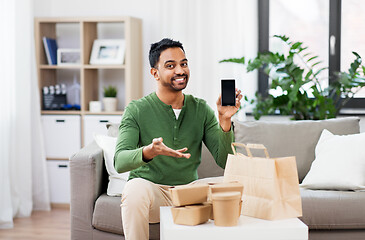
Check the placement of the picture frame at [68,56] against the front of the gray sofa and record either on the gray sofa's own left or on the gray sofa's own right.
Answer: on the gray sofa's own right

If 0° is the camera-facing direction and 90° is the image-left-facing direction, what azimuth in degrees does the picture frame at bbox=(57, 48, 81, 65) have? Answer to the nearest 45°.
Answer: approximately 0°

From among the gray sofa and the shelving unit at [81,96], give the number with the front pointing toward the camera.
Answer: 2

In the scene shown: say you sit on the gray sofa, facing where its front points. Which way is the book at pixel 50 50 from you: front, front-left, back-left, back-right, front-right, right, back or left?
back-right

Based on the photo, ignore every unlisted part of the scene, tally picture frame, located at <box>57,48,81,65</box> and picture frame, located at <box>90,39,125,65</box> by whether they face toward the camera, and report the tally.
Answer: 2

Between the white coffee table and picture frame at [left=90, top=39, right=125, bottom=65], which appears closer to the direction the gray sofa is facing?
the white coffee table
